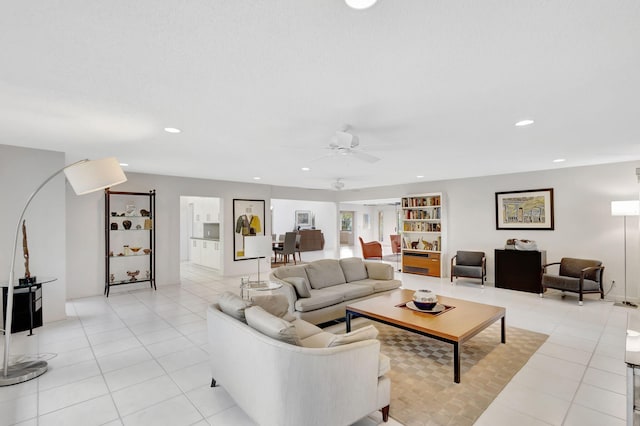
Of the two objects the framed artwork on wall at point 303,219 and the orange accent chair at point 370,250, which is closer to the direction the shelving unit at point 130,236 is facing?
the orange accent chair

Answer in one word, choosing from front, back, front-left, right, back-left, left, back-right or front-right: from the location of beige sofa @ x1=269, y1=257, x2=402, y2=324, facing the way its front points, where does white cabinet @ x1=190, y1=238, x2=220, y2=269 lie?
back

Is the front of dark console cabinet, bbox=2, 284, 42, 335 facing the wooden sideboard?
no

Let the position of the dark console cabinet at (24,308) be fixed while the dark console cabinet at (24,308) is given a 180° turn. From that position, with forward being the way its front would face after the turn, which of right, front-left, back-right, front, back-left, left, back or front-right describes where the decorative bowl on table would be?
back

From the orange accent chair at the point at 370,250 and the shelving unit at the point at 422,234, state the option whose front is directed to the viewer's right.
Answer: the orange accent chair

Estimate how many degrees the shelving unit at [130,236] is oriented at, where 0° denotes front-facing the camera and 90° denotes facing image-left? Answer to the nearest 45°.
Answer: approximately 315°

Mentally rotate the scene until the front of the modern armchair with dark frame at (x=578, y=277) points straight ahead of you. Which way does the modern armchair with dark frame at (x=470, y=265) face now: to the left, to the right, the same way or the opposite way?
the same way

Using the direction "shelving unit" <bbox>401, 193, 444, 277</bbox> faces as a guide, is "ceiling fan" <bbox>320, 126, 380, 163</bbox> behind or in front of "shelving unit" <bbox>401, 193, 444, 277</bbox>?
in front

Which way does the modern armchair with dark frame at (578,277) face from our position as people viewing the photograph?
facing the viewer and to the left of the viewer

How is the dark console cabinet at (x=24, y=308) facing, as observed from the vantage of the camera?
facing the viewer and to the right of the viewer

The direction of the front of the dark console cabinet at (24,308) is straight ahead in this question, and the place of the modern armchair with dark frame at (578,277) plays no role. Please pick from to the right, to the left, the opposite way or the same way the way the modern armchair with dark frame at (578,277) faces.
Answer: to the right

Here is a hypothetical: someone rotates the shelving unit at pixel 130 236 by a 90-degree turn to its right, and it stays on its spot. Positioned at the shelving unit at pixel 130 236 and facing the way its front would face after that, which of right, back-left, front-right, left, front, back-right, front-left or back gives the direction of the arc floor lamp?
front-left

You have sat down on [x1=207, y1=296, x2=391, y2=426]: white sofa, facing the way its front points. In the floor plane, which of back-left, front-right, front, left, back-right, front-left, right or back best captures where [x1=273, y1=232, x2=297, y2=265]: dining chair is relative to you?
front-left

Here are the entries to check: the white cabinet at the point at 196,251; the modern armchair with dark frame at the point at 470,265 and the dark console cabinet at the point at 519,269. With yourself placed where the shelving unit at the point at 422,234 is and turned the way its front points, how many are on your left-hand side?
2

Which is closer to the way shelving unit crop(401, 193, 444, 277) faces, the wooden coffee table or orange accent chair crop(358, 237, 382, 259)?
the wooden coffee table
